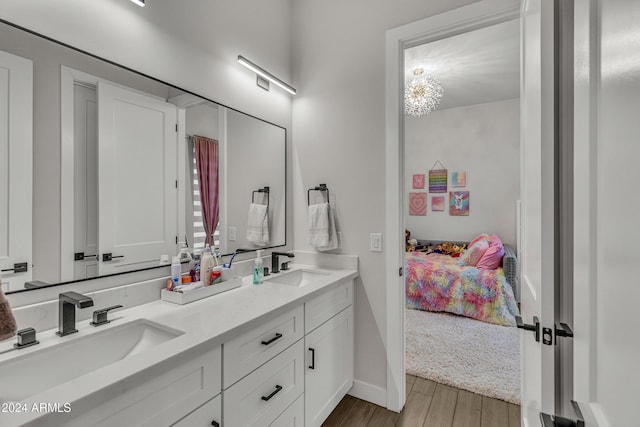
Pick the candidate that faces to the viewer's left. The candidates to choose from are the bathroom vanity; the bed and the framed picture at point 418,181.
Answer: the bed

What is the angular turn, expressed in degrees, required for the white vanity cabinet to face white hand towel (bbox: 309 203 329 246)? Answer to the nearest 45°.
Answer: approximately 135° to its left

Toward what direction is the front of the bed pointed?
to the viewer's left

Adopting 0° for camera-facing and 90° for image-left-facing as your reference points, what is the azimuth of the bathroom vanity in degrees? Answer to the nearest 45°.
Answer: approximately 315°

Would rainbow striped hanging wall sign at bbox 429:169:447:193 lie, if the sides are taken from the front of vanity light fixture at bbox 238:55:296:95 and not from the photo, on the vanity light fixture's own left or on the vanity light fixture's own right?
on the vanity light fixture's own left

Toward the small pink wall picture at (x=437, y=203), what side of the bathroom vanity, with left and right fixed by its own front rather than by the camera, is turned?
left

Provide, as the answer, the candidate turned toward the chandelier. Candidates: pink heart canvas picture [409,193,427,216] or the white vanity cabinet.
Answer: the pink heart canvas picture

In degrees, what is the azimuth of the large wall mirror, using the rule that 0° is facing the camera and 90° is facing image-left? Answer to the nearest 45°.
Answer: approximately 315°

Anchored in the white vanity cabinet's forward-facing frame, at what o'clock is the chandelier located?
The chandelier is roughly at 9 o'clock from the white vanity cabinet.

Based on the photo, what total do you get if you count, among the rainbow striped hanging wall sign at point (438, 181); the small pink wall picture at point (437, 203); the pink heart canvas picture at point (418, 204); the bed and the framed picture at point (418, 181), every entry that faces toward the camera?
4

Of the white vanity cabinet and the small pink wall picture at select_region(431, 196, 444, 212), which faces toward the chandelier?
the small pink wall picture

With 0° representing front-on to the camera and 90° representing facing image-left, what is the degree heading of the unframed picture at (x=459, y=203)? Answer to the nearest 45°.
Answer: approximately 0°

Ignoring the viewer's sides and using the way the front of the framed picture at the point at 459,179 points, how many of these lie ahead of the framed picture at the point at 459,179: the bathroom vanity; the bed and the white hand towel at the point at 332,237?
3

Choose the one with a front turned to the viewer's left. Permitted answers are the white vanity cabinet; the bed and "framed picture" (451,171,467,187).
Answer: the bed
